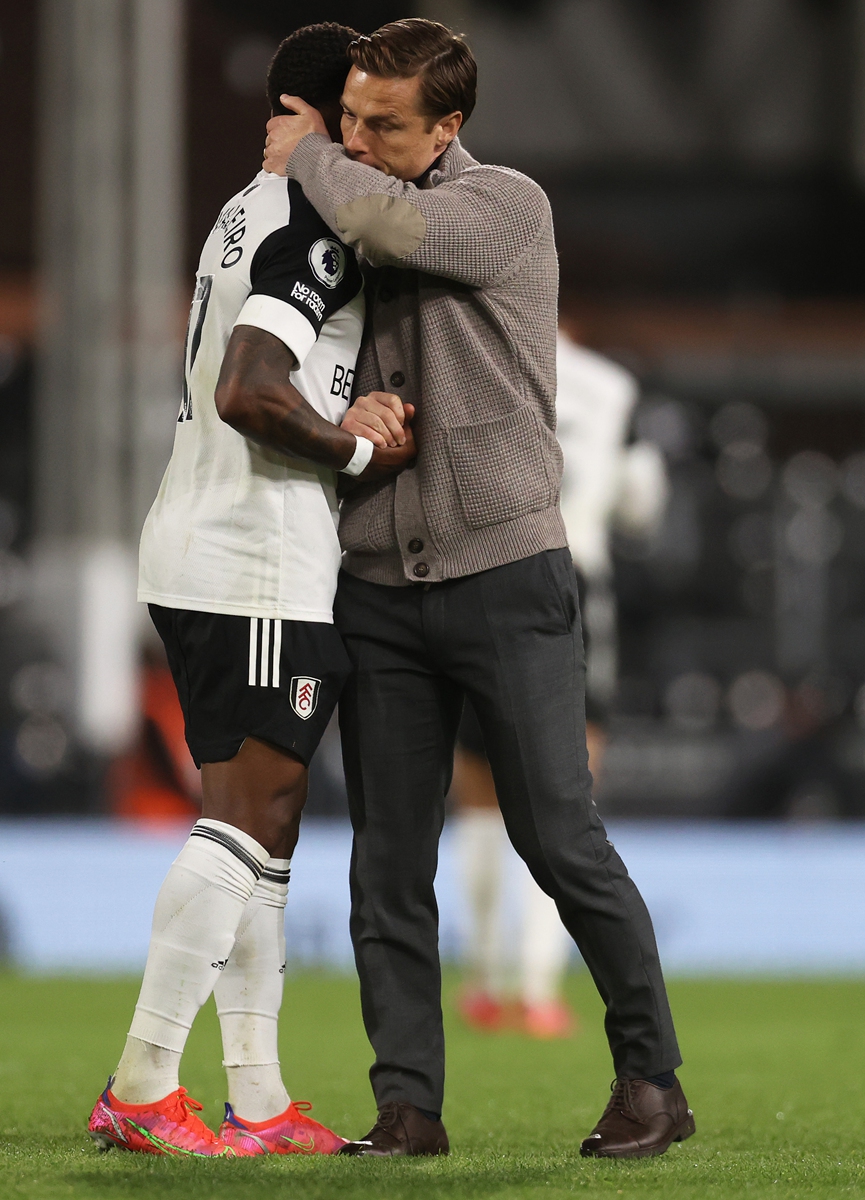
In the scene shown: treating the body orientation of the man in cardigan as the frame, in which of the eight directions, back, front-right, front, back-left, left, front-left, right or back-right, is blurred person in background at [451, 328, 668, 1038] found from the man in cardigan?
back-right

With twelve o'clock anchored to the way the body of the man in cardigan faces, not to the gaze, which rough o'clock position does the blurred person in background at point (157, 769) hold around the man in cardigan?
The blurred person in background is roughly at 4 o'clock from the man in cardigan.

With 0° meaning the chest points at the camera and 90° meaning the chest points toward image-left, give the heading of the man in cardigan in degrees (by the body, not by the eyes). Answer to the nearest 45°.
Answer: approximately 45°
